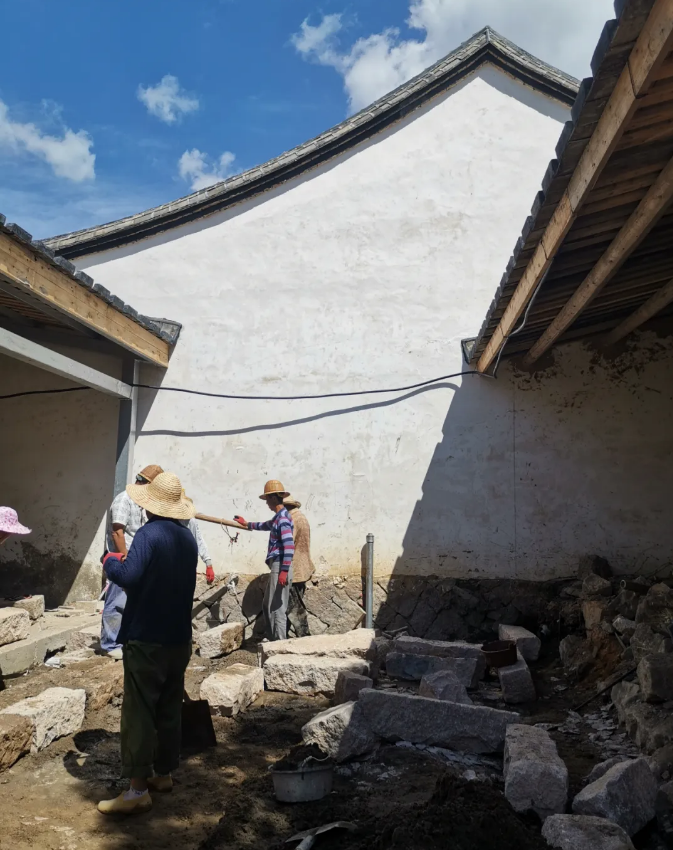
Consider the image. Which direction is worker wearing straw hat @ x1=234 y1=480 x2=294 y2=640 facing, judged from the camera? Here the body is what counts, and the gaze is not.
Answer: to the viewer's left

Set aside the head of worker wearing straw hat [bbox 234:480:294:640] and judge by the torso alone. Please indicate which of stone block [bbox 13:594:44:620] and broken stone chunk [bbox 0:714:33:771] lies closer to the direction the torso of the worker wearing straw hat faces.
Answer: the stone block

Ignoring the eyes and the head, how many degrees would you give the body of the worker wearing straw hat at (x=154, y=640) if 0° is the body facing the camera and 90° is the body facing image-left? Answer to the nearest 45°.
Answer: approximately 135°

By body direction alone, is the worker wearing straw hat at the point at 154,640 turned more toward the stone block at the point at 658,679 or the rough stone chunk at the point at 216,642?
the rough stone chunk

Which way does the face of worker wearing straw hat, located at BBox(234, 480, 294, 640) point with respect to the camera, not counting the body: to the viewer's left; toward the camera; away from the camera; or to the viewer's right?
to the viewer's left

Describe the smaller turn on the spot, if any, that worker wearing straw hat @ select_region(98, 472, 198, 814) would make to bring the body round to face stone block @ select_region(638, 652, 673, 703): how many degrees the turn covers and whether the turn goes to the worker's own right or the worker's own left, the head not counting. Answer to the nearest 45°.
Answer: approximately 135° to the worker's own right

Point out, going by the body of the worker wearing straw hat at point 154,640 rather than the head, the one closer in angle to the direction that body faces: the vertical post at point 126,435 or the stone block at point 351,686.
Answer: the vertical post
